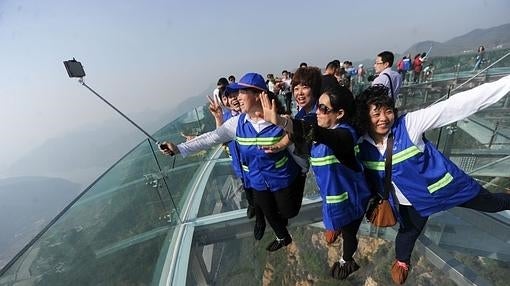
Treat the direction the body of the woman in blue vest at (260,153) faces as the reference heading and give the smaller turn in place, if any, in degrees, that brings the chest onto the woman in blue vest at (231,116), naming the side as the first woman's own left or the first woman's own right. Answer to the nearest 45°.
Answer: approximately 135° to the first woman's own right

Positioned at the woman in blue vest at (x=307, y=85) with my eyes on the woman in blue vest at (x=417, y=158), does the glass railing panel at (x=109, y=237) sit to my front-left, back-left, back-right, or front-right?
back-right

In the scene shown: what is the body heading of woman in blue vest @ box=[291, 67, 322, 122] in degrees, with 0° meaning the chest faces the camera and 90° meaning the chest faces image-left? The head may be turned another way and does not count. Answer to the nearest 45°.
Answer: approximately 45°

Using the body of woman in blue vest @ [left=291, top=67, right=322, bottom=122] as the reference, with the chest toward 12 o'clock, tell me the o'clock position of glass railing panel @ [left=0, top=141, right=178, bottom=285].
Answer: The glass railing panel is roughly at 1 o'clock from the woman in blue vest.

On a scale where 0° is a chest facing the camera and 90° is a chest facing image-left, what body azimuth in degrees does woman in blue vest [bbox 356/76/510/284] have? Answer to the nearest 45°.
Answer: approximately 45°

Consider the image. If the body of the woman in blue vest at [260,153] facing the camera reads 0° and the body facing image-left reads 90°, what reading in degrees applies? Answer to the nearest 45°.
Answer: approximately 45°

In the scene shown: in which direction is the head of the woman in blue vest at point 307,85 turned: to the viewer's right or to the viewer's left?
to the viewer's left

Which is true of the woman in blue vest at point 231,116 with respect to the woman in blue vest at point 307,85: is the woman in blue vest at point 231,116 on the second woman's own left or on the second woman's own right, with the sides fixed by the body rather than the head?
on the second woman's own right
